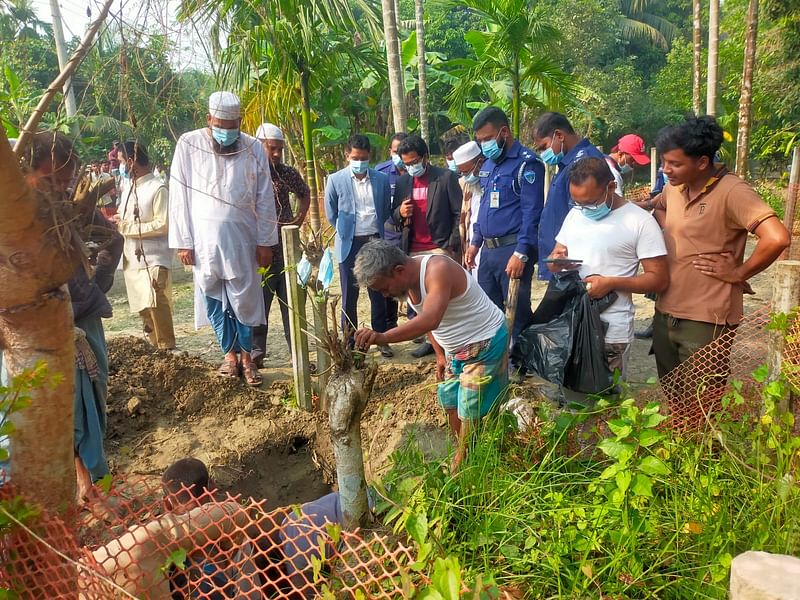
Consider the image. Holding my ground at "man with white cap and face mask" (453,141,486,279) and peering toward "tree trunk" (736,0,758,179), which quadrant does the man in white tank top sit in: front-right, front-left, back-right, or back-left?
back-right

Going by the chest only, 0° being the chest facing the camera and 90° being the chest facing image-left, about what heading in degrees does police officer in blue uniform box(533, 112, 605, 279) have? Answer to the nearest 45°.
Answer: approximately 45°

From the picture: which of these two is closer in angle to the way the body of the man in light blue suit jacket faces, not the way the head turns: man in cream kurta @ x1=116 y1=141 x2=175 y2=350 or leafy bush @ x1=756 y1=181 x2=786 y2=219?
the man in cream kurta

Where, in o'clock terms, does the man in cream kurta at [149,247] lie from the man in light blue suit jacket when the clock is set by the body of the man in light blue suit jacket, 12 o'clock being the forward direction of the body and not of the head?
The man in cream kurta is roughly at 3 o'clock from the man in light blue suit jacket.

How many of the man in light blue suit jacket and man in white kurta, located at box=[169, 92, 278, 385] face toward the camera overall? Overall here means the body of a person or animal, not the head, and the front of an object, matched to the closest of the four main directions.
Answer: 2

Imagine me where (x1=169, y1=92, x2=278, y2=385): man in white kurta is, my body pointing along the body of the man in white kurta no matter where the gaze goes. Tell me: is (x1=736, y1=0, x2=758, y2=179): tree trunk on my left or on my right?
on my left

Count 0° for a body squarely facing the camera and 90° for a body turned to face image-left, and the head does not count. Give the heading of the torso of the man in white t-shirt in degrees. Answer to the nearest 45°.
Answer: approximately 45°

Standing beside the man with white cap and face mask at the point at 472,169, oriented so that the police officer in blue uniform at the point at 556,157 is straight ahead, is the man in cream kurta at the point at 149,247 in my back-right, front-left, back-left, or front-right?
back-right

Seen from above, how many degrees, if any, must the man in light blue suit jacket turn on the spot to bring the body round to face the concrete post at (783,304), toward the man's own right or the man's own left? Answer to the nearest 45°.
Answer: approximately 45° to the man's own left

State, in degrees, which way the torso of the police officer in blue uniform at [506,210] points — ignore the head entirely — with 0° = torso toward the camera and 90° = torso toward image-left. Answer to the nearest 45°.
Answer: approximately 45°
